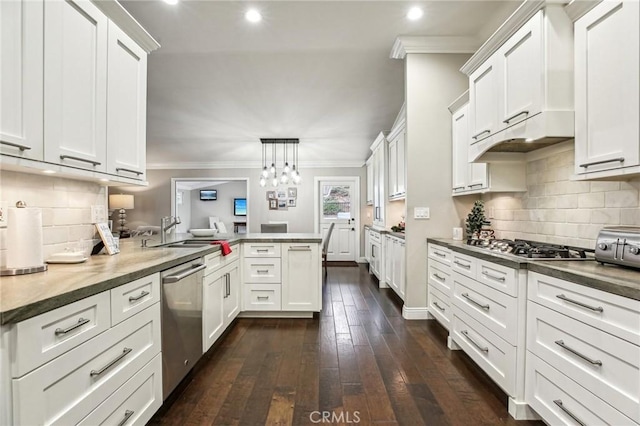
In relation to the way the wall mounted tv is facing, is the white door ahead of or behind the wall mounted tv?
ahead

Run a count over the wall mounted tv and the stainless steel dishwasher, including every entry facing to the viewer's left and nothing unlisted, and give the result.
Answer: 0

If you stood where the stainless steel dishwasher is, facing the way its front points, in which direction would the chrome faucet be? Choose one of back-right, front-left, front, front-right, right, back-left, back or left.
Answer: back-left

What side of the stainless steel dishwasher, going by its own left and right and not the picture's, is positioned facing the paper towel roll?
right

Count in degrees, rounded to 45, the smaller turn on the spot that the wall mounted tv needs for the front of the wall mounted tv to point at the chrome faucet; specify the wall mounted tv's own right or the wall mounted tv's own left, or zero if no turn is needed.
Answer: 0° — it already faces it

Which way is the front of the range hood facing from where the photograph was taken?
facing the viewer and to the left of the viewer

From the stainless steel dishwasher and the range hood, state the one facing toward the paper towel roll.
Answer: the range hood

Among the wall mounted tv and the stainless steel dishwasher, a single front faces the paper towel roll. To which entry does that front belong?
the wall mounted tv

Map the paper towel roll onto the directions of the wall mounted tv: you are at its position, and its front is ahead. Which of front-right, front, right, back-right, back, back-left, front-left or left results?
front

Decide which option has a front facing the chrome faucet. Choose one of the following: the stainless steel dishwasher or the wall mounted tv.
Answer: the wall mounted tv

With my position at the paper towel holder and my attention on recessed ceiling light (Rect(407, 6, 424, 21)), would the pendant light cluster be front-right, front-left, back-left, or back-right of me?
front-left

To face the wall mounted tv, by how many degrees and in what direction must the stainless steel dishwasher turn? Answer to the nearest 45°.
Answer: approximately 135° to its left

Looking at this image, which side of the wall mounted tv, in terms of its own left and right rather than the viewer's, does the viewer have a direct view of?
front

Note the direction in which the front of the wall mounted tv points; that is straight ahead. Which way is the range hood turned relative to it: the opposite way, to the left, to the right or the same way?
to the right

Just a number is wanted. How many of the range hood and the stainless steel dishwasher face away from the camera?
0

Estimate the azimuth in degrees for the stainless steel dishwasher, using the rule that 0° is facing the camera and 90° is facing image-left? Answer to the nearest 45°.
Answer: approximately 315°

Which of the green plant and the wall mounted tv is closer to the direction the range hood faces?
the wall mounted tv

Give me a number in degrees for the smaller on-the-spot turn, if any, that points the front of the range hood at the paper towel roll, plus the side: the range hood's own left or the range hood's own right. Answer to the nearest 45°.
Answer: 0° — it already faces it
